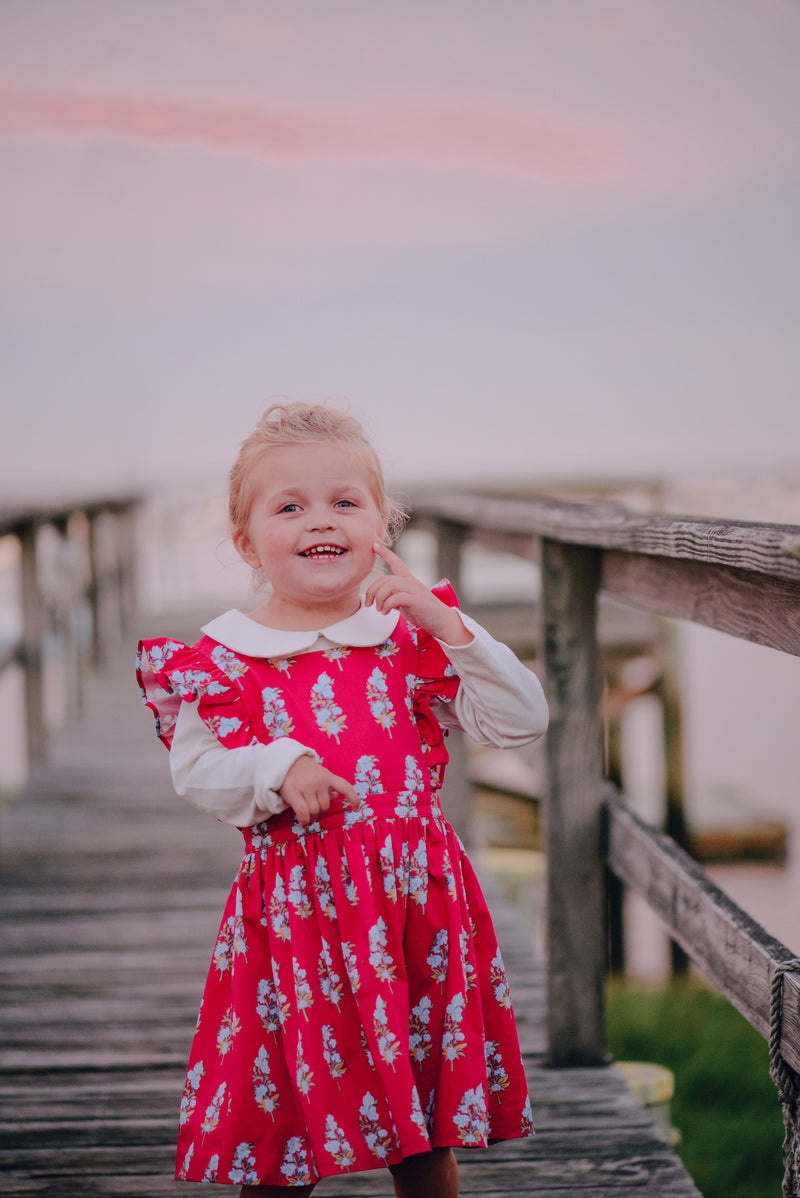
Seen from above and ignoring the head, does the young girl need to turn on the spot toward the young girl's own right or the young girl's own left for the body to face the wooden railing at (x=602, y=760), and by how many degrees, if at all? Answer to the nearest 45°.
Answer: approximately 135° to the young girl's own left

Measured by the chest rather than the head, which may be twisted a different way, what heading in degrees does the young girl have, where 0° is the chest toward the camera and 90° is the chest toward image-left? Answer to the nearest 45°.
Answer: approximately 0°

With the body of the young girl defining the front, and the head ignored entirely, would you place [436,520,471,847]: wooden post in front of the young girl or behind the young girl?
behind
